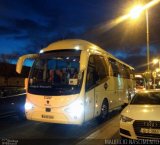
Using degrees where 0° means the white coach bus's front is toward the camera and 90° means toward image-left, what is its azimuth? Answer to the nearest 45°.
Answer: approximately 45°

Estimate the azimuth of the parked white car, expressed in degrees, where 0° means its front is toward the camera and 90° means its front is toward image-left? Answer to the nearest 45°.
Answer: approximately 0°

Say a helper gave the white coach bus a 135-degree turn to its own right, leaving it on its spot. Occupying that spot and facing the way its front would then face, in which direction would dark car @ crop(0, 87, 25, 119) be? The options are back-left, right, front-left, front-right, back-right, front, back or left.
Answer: front-left

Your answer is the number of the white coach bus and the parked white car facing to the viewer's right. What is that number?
0

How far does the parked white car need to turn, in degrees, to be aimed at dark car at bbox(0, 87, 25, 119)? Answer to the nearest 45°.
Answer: approximately 135° to its right

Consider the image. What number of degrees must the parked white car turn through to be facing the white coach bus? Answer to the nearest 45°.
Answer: approximately 135° to its right

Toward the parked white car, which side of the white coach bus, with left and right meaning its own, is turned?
left
